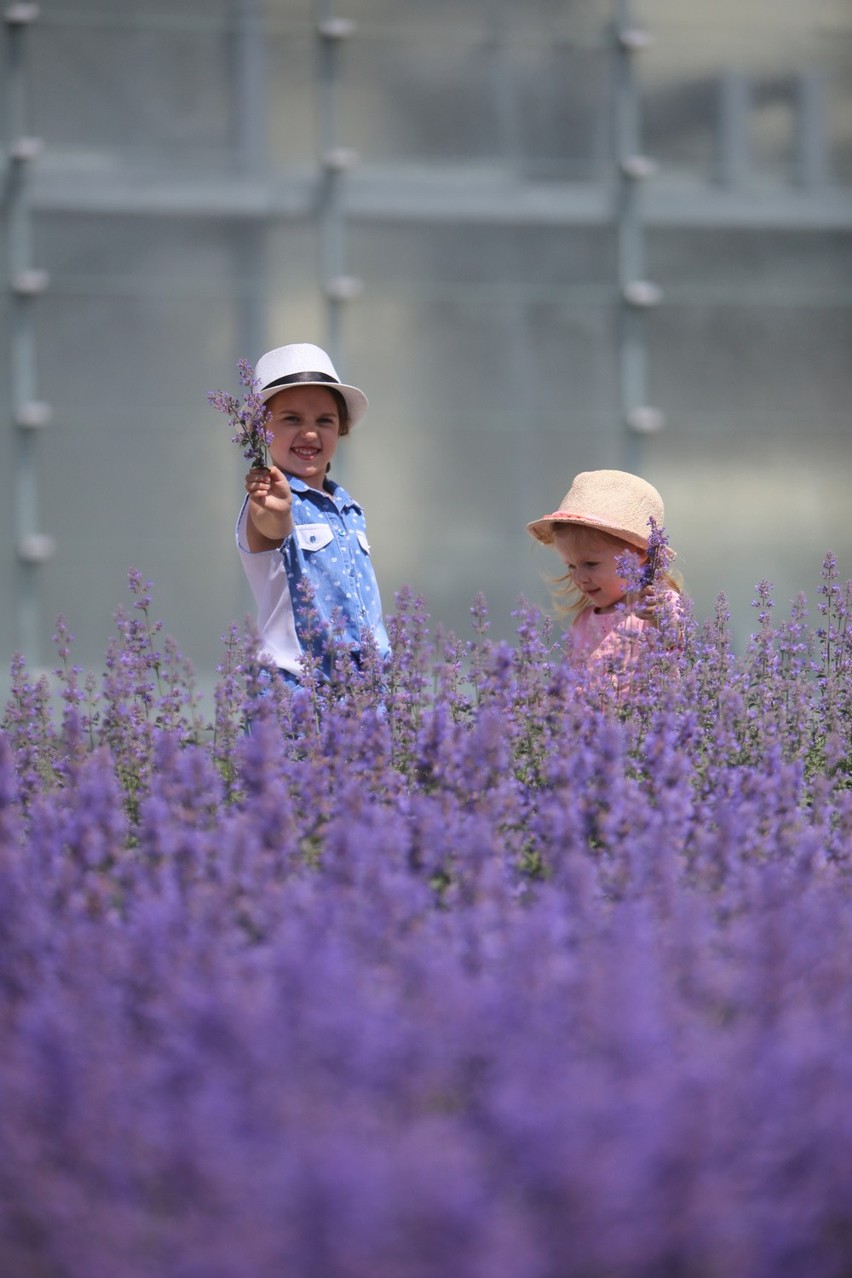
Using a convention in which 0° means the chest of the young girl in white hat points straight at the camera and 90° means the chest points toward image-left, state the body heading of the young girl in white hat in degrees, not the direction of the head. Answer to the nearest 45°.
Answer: approximately 315°
